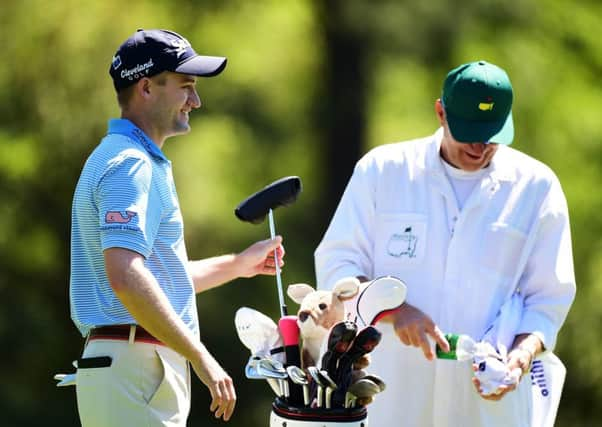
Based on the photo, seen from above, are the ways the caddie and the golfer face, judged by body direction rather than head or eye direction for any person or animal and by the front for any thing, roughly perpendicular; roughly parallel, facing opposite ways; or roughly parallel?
roughly perpendicular

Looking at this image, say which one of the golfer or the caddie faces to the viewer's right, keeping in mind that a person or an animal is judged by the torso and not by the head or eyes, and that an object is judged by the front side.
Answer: the golfer

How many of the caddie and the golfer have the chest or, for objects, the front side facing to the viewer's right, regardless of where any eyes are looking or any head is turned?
1

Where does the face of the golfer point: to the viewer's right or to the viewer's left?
to the viewer's right

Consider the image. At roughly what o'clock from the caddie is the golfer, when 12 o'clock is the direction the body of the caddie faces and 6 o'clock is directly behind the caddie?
The golfer is roughly at 2 o'clock from the caddie.

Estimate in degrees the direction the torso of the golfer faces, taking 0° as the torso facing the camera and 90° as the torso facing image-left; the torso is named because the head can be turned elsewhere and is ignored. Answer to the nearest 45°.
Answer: approximately 270°

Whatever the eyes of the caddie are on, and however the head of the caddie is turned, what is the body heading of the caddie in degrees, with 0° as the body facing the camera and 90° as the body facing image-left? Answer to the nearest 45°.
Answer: approximately 0°
